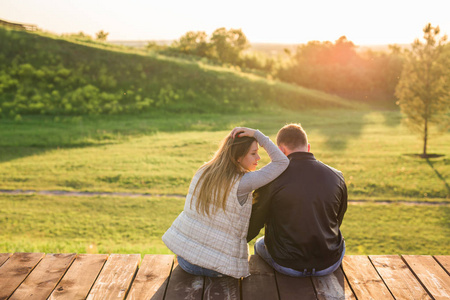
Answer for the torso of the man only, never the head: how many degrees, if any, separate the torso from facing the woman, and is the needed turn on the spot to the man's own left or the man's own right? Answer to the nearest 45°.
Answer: approximately 90° to the man's own left

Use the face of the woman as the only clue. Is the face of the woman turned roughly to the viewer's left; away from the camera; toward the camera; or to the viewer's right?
to the viewer's right

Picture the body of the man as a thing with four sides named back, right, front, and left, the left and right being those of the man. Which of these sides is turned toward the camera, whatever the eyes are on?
back

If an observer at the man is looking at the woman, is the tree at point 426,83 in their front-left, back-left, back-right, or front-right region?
back-right

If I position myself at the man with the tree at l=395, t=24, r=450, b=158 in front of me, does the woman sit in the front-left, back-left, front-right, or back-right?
back-left

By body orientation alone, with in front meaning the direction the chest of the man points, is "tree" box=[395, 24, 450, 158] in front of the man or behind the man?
in front

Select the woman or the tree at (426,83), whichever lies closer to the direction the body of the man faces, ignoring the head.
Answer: the tree
